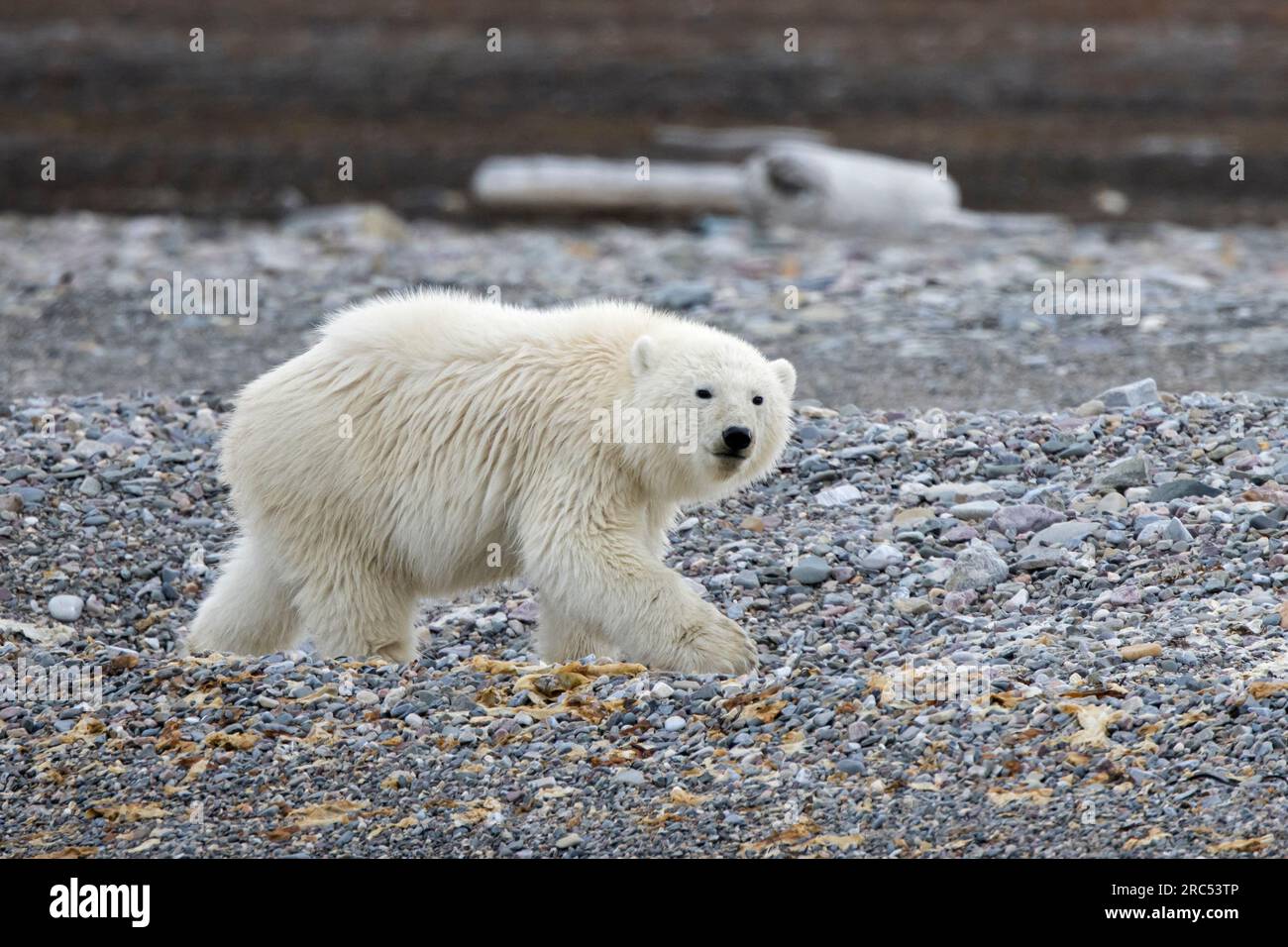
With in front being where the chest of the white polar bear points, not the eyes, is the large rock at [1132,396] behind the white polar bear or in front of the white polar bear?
in front

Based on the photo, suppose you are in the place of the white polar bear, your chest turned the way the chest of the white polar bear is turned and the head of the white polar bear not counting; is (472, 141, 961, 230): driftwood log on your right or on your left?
on your left

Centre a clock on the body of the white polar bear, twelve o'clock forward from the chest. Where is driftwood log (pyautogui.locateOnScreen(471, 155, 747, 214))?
The driftwood log is roughly at 9 o'clock from the white polar bear.

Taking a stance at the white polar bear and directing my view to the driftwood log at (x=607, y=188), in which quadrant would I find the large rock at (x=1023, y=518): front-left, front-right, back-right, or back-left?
front-right

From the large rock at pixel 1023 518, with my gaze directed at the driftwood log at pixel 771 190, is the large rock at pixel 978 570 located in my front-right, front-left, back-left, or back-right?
back-left

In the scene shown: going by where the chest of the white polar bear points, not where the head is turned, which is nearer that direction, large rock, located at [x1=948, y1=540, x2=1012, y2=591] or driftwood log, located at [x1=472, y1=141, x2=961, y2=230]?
the large rock

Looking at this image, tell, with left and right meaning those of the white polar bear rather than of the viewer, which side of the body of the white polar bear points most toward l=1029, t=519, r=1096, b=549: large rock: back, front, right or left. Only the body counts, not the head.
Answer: front

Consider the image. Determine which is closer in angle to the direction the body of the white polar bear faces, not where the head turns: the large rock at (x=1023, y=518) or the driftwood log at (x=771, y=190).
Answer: the large rock

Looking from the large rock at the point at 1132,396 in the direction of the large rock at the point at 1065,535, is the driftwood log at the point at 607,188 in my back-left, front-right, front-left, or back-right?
back-right

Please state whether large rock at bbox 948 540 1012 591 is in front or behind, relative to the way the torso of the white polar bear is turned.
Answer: in front

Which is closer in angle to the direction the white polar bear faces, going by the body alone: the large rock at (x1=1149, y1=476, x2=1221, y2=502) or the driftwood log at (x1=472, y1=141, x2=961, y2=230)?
the large rock

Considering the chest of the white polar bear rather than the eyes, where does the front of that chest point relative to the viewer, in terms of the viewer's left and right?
facing to the right of the viewer
